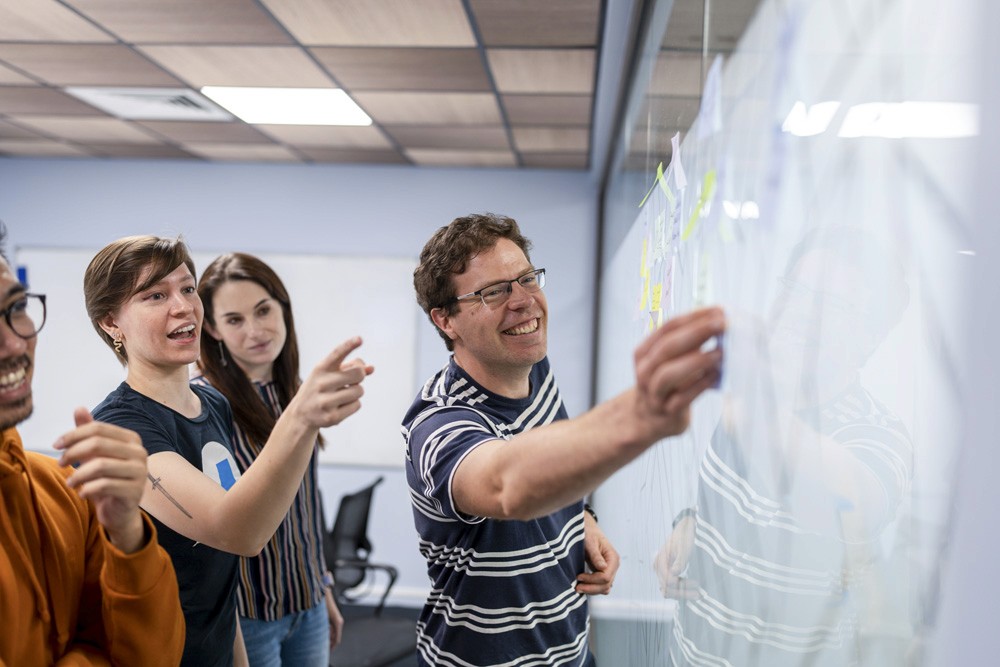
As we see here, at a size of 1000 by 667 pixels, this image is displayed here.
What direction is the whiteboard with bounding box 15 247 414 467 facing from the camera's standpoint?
toward the camera

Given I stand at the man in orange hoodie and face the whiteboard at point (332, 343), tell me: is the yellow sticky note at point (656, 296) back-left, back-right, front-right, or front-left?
front-right

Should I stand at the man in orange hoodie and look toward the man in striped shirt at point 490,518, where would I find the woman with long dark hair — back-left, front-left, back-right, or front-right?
front-left

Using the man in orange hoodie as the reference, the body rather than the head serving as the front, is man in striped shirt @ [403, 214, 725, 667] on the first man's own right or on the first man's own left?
on the first man's own left

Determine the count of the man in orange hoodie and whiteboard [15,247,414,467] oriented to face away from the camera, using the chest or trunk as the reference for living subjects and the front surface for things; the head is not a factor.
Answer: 0

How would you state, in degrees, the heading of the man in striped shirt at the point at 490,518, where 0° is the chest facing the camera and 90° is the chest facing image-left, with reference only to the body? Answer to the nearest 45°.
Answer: approximately 315°

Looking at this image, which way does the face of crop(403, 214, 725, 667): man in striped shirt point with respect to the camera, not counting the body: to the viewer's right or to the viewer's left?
to the viewer's right

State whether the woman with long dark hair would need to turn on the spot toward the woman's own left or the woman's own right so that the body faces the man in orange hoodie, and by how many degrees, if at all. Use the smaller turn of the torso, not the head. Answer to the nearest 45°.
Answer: approximately 45° to the woman's own right

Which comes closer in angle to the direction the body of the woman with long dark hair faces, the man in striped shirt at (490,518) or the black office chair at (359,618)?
the man in striped shirt

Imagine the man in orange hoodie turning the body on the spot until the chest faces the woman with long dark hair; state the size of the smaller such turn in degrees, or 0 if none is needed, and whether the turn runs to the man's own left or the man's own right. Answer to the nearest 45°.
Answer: approximately 90° to the man's own left

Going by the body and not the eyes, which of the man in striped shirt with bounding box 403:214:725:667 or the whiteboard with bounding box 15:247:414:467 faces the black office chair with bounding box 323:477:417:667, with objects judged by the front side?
the whiteboard

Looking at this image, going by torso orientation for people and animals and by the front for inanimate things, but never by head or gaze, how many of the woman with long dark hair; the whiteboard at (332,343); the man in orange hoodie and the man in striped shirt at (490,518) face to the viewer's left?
0

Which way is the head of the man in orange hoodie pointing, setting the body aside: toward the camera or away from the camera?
toward the camera

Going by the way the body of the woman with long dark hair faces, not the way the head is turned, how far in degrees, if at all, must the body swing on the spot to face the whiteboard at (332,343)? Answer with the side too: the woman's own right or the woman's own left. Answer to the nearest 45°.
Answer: approximately 135° to the woman's own left

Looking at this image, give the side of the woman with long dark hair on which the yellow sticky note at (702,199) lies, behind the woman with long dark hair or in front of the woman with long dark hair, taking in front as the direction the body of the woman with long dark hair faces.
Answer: in front

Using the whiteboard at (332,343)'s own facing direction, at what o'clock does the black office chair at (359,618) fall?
The black office chair is roughly at 12 o'clock from the whiteboard.

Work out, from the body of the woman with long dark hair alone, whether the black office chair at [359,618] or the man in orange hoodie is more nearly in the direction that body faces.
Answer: the man in orange hoodie

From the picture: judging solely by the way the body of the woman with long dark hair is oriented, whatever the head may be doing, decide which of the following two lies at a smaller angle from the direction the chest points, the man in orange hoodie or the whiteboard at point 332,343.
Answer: the man in orange hoodie
